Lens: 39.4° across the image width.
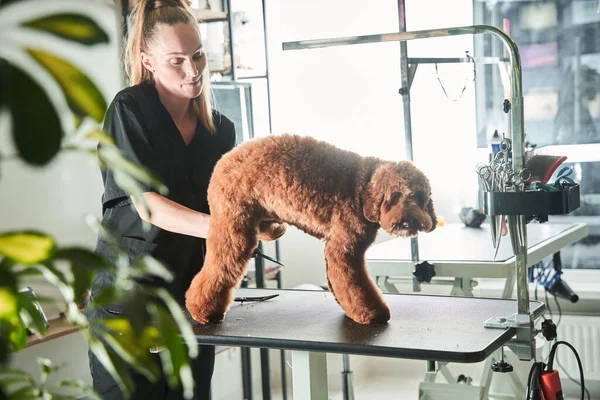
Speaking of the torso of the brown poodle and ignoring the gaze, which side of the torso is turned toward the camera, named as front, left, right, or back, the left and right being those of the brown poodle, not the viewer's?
right

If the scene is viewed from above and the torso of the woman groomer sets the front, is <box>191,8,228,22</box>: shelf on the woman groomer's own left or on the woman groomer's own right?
on the woman groomer's own left

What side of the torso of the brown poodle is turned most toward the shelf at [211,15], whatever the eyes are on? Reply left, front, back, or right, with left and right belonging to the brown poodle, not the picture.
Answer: left

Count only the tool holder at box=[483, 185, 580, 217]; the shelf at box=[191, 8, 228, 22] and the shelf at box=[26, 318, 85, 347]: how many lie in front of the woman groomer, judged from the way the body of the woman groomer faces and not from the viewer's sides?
1
